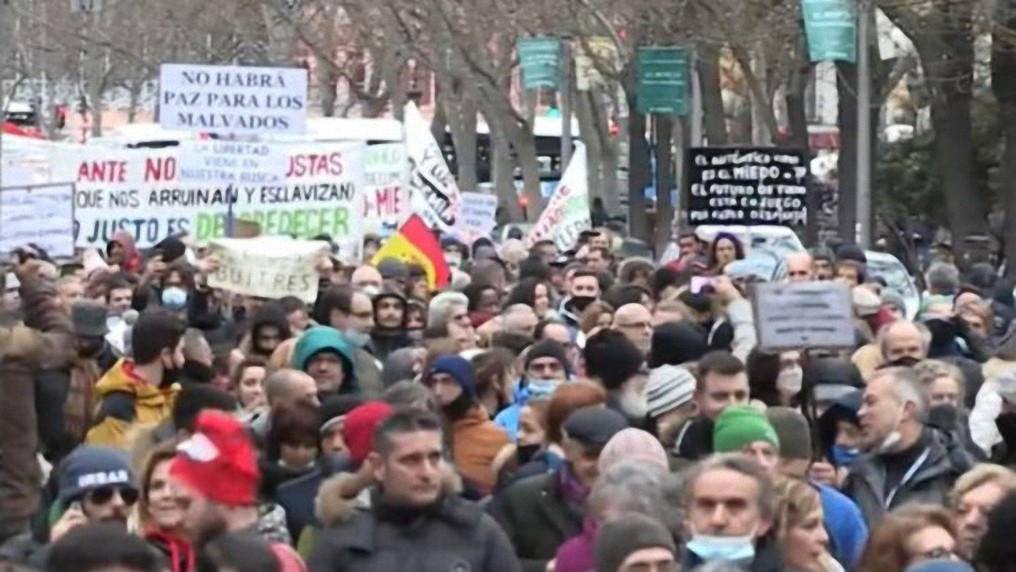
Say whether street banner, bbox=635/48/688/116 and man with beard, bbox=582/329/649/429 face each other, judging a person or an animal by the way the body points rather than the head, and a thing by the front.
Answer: no

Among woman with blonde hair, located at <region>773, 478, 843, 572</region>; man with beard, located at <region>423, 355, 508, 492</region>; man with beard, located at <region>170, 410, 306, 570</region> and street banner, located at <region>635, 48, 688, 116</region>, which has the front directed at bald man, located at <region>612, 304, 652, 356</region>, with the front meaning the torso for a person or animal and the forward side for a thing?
the street banner

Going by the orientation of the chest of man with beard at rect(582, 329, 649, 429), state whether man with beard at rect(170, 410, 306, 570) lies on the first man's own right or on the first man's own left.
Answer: on the first man's own right

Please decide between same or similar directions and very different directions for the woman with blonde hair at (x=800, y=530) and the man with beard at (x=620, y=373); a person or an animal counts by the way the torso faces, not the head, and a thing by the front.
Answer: same or similar directions

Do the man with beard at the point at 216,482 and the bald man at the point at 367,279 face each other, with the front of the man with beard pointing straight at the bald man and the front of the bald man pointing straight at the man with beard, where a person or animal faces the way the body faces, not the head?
no

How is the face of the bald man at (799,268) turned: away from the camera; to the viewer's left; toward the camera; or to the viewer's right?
toward the camera

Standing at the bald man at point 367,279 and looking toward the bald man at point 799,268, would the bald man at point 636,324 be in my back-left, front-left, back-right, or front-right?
front-right

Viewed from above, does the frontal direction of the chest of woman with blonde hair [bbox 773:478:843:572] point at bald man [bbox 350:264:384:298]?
no

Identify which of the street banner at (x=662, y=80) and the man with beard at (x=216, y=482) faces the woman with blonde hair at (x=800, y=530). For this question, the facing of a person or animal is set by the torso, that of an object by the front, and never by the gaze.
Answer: the street banner

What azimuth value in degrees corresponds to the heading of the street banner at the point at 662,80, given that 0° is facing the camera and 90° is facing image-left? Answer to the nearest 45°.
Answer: approximately 0°

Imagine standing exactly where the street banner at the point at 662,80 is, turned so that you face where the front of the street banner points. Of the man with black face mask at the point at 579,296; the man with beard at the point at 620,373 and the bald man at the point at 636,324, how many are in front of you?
3

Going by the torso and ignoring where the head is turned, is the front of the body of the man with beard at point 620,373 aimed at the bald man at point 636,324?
no

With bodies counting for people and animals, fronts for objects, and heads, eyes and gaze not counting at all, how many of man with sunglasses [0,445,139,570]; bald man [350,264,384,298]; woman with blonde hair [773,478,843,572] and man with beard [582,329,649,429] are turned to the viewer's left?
0

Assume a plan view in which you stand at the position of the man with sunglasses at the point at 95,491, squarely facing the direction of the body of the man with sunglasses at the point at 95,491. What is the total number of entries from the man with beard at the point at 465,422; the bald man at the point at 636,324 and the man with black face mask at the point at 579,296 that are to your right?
0

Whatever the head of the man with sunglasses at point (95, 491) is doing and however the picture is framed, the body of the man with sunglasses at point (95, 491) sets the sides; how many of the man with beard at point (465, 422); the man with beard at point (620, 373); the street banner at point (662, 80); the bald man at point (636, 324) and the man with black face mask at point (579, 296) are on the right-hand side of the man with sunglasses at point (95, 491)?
0

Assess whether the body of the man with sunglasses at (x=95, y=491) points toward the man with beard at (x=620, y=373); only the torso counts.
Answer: no

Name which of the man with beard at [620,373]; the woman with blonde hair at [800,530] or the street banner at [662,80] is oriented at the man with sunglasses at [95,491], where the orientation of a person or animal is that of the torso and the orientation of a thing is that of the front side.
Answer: the street banner
